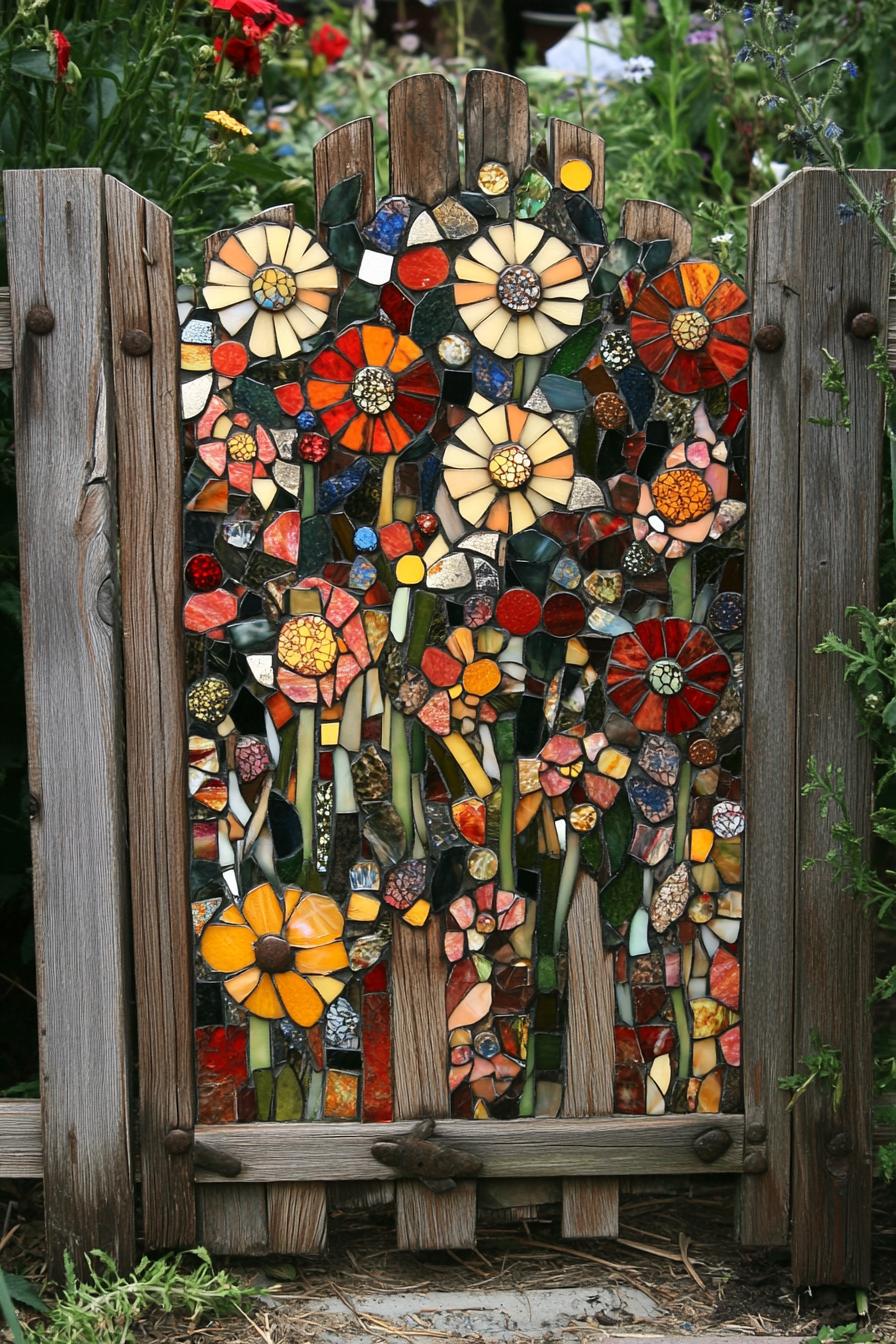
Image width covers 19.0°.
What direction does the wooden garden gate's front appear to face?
toward the camera

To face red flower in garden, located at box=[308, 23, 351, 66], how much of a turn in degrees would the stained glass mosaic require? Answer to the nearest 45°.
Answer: approximately 180°

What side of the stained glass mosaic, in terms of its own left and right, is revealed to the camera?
front
